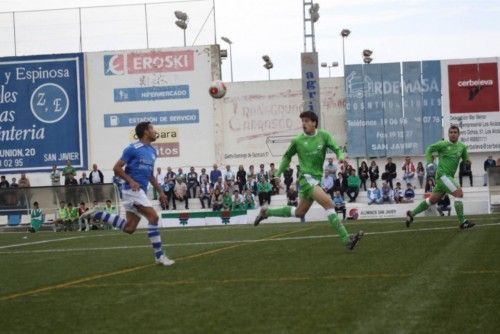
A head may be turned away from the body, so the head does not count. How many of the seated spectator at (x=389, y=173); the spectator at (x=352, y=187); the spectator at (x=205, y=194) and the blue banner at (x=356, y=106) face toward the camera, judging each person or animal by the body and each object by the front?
4

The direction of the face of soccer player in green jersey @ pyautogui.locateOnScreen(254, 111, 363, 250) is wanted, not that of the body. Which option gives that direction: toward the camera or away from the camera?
toward the camera

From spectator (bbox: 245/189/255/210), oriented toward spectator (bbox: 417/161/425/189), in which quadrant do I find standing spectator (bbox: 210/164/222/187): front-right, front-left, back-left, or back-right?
back-left

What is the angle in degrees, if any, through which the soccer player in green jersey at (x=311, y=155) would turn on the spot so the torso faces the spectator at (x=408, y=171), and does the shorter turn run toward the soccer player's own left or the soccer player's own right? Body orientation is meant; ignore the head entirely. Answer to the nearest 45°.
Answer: approximately 135° to the soccer player's own left

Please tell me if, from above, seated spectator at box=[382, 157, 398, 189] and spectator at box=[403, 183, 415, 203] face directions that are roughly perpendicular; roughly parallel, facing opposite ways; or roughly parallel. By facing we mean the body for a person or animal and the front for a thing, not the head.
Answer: roughly parallel

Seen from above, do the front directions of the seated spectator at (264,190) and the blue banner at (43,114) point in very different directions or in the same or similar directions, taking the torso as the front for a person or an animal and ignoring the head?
same or similar directions

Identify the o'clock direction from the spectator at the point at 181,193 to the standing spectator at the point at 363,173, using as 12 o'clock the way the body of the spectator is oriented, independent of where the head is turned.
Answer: The standing spectator is roughly at 9 o'clock from the spectator.

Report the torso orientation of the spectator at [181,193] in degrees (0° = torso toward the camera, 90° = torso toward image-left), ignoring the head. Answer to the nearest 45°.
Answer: approximately 0°

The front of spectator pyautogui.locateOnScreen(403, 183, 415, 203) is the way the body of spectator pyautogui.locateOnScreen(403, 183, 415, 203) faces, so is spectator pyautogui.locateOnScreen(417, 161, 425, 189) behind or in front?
behind

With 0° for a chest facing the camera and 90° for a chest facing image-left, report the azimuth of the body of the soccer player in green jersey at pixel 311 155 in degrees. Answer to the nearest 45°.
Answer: approximately 315°

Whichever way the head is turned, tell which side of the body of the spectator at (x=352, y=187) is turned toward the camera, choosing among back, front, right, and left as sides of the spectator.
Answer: front

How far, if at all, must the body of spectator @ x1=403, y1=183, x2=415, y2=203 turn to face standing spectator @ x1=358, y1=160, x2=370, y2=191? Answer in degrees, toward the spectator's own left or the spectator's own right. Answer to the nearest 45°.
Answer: approximately 135° to the spectator's own right

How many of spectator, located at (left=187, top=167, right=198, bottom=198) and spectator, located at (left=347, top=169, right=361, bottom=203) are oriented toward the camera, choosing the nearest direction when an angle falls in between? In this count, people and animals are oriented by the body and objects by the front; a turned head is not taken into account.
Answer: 2

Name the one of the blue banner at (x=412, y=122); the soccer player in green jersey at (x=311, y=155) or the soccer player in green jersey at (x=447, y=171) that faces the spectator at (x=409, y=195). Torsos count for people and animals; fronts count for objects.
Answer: the blue banner

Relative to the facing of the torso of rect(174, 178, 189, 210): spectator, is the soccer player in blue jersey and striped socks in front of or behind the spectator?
in front

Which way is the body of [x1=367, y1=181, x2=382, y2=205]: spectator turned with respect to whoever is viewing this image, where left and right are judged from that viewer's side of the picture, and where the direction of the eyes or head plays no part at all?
facing the viewer
